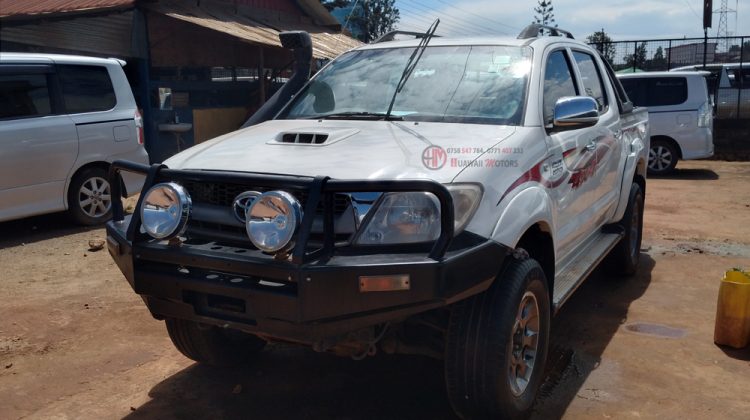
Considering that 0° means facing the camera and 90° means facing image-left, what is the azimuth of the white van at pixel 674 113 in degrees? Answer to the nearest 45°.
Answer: approximately 90°

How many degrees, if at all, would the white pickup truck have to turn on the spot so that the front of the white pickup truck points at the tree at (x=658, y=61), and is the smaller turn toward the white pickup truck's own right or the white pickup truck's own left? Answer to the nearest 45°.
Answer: approximately 180°

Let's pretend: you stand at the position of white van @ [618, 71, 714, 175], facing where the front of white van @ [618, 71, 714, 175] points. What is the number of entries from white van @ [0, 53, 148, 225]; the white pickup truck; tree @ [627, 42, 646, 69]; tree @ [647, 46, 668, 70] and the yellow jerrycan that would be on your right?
2

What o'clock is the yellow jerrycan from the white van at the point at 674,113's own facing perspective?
The yellow jerrycan is roughly at 9 o'clock from the white van.

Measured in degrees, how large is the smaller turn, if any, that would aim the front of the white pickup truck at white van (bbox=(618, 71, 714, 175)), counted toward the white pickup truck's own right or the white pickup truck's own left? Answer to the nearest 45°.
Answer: approximately 180°

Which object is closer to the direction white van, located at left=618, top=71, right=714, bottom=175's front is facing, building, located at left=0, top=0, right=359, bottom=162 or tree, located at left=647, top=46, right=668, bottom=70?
the building

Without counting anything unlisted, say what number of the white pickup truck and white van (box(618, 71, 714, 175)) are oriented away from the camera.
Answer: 0

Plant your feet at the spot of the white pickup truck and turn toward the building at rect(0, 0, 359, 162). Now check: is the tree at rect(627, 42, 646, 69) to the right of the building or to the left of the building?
right

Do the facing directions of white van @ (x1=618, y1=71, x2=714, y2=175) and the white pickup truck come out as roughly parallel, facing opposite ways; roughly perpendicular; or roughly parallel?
roughly perpendicular
